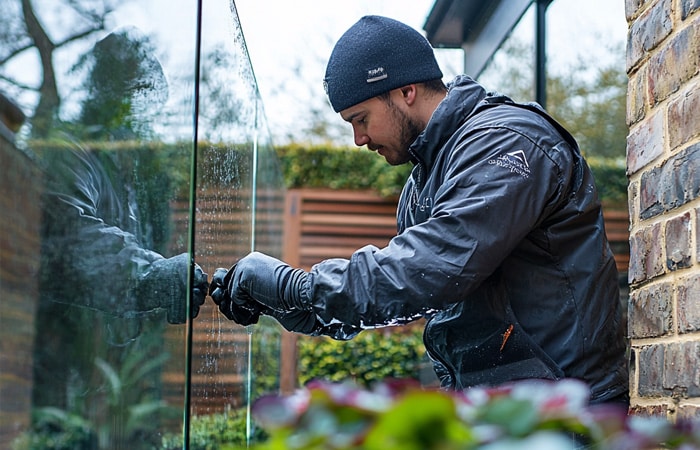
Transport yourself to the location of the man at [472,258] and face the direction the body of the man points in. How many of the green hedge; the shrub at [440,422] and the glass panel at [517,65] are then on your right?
2

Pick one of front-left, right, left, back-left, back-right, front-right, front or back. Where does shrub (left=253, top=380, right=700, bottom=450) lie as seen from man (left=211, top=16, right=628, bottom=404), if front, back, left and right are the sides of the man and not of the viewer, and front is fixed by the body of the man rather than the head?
left

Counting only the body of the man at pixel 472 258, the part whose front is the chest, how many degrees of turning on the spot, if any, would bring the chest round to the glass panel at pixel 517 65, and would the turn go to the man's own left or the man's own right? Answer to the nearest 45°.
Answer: approximately 90° to the man's own right

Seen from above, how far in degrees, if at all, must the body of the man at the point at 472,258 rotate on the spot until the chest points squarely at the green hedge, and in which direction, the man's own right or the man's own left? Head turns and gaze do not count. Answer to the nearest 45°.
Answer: approximately 90° to the man's own right

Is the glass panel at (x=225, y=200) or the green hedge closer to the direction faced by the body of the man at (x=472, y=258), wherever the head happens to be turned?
the glass panel

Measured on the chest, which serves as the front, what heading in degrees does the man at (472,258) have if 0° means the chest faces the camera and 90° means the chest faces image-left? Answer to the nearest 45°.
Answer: approximately 90°

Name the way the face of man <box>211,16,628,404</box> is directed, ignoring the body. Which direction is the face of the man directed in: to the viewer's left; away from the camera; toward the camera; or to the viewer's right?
to the viewer's left

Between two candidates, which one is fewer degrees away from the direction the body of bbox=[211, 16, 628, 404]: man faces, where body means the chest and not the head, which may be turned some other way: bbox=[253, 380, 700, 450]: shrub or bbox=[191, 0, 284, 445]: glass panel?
the glass panel
